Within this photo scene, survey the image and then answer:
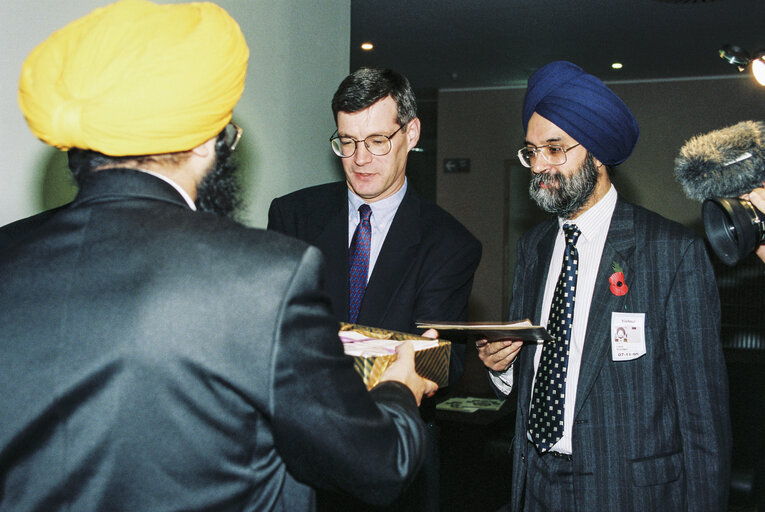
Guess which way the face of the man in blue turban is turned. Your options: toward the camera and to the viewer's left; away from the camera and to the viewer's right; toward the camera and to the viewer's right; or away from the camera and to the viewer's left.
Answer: toward the camera and to the viewer's left

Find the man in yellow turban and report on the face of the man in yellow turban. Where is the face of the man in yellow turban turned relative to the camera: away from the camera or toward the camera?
away from the camera

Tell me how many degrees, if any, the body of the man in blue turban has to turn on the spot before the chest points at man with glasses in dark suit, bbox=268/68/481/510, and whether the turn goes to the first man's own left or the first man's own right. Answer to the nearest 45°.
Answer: approximately 45° to the first man's own right

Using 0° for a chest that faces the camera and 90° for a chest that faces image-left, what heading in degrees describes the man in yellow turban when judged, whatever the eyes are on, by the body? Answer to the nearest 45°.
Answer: approximately 225°

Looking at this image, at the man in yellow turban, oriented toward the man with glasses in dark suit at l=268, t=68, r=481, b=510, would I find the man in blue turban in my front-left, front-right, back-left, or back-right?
front-right

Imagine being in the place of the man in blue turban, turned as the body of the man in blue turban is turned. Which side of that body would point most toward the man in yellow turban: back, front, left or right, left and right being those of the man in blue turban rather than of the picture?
front

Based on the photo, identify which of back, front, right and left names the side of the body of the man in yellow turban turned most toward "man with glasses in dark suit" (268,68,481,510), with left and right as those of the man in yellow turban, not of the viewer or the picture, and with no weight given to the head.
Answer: front

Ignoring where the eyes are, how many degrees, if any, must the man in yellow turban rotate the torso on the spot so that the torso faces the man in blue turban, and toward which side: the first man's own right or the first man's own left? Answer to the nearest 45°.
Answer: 0° — they already face them

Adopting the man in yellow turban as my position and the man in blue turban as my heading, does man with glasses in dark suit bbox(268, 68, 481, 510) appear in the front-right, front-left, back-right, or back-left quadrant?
front-left

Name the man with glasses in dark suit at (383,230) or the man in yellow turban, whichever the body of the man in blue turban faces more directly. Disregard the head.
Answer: the man in yellow turban

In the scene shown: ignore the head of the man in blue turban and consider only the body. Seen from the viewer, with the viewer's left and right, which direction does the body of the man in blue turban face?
facing the viewer and to the left of the viewer
